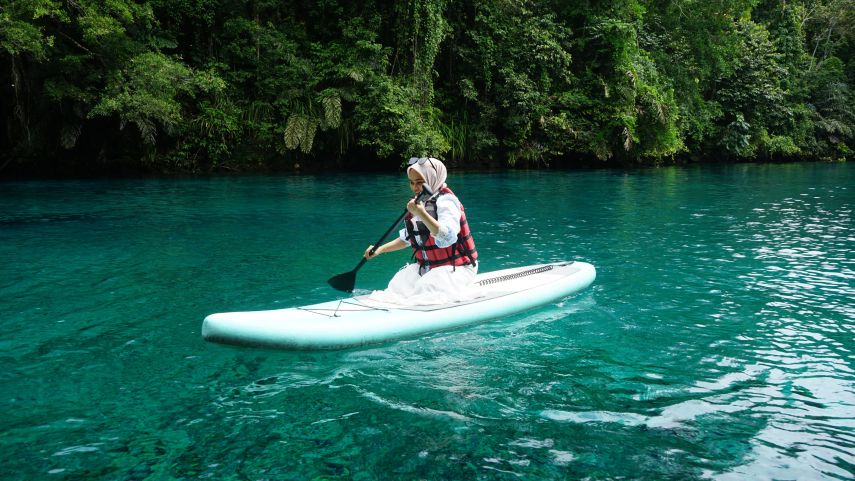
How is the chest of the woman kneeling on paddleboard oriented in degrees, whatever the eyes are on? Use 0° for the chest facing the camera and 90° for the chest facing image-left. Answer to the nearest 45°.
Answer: approximately 45°

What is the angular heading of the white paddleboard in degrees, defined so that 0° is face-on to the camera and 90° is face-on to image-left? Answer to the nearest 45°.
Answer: approximately 45°
